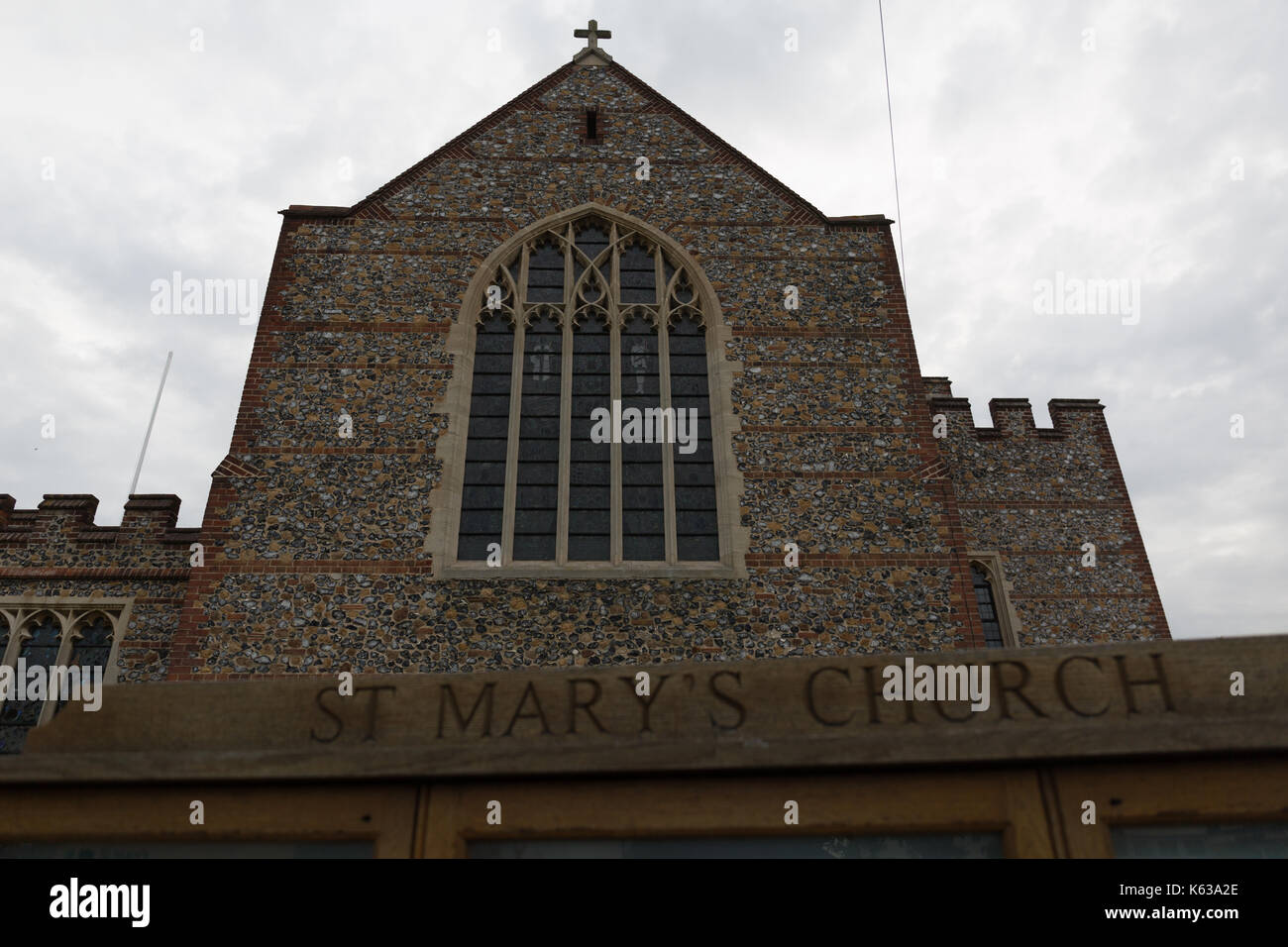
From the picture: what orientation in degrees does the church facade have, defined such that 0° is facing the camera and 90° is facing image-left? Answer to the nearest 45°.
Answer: approximately 0°
